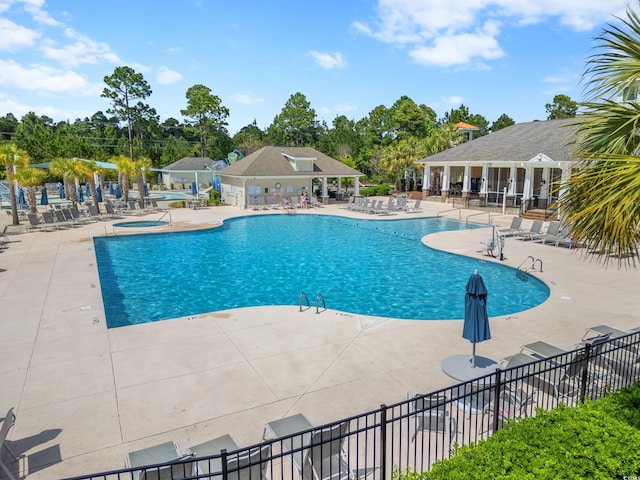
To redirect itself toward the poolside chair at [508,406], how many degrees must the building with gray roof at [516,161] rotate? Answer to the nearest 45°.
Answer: approximately 45° to its left

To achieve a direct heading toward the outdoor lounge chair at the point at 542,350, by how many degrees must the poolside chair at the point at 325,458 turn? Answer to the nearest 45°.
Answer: approximately 90° to its right

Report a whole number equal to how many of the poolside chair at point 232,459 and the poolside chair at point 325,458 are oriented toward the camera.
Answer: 0

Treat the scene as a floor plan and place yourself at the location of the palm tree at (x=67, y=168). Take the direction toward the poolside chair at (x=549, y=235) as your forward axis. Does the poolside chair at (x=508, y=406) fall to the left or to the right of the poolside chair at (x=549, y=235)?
right

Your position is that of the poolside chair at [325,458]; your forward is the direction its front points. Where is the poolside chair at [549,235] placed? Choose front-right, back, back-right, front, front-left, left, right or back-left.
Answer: right

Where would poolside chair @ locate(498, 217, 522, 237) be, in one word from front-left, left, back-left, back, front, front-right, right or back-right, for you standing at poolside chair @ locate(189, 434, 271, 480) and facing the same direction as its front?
right

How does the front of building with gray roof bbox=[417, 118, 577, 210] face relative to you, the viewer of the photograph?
facing the viewer and to the left of the viewer

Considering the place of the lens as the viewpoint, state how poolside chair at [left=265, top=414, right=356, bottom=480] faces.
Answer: facing away from the viewer and to the left of the viewer

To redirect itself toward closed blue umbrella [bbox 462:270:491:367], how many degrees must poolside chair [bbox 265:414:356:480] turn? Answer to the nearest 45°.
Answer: approximately 90° to its right

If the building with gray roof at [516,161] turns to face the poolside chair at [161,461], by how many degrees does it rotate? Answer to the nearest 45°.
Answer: approximately 45° to its left

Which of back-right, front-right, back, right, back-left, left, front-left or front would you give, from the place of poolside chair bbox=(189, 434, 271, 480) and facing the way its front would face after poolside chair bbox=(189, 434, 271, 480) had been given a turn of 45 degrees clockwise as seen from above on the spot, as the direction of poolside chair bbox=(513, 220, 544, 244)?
front-right

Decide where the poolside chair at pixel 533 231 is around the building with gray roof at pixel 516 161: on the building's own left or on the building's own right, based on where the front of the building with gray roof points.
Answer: on the building's own left

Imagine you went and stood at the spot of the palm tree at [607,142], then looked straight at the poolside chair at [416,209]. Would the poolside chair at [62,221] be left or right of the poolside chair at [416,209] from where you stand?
left

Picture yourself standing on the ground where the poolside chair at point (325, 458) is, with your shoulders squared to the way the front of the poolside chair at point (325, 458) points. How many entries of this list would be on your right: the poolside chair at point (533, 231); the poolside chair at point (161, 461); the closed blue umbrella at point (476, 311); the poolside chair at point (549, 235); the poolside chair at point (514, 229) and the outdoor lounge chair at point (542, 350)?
5
